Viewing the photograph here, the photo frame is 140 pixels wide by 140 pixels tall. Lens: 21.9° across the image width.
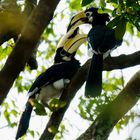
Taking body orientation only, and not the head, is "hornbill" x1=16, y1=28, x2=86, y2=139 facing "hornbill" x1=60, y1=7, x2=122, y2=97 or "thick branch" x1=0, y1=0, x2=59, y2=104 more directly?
the hornbill

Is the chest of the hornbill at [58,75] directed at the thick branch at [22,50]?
no

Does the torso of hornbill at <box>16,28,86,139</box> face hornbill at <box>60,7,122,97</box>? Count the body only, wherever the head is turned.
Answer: yes

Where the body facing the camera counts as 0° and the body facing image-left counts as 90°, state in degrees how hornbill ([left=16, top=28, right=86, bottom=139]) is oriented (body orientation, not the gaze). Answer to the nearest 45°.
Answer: approximately 270°
